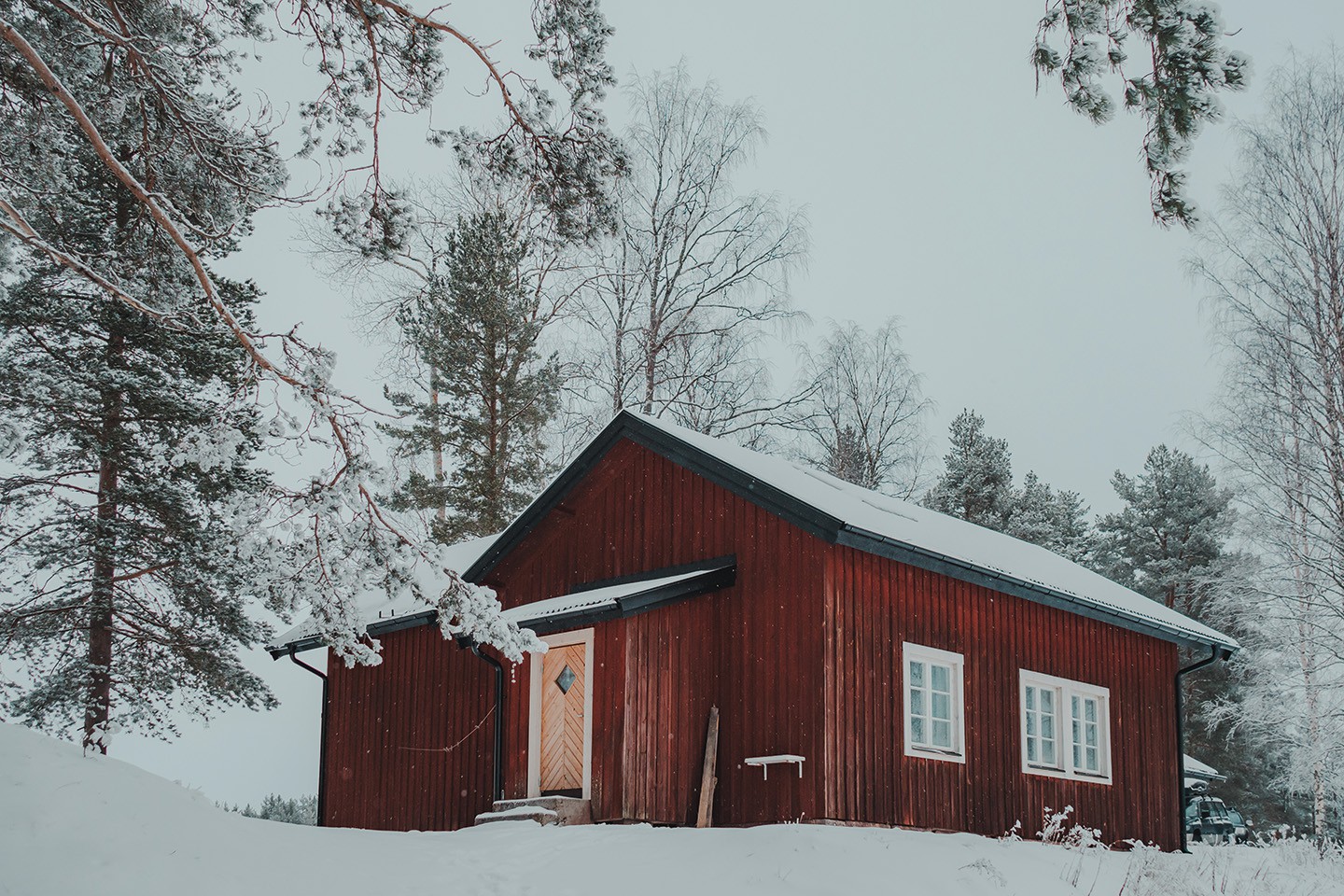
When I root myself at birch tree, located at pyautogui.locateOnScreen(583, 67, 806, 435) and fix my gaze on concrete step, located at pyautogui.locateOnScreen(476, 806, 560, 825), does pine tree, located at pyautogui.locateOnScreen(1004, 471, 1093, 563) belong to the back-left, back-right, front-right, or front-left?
back-left

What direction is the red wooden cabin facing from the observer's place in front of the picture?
facing the viewer and to the left of the viewer

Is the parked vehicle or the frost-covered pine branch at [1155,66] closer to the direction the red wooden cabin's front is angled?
the frost-covered pine branch

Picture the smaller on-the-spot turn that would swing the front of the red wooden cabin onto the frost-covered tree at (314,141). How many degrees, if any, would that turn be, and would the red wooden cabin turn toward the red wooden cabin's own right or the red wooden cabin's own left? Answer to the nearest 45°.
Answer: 0° — it already faces it

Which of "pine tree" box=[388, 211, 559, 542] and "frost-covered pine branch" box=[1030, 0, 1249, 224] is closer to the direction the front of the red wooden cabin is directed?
the frost-covered pine branch

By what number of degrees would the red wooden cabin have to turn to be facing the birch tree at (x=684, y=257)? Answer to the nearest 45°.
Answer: approximately 135° to its right

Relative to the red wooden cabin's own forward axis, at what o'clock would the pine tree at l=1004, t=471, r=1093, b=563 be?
The pine tree is roughly at 5 o'clock from the red wooden cabin.

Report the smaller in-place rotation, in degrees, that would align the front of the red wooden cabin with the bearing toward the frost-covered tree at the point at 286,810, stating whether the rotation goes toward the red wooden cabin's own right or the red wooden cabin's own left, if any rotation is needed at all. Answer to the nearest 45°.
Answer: approximately 90° to the red wooden cabin's own right

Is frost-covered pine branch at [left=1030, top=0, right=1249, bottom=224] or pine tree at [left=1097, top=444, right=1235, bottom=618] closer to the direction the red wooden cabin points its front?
the frost-covered pine branch

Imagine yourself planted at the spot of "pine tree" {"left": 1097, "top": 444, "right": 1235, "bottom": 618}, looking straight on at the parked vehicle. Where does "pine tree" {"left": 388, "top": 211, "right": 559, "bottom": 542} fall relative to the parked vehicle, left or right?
right

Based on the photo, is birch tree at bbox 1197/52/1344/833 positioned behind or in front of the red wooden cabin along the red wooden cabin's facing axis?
behind

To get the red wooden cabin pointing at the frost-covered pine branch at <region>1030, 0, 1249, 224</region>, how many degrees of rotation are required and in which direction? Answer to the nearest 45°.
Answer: approximately 45° to its left

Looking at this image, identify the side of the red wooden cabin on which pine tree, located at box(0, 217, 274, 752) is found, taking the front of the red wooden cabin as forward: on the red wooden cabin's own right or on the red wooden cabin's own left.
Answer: on the red wooden cabin's own right
